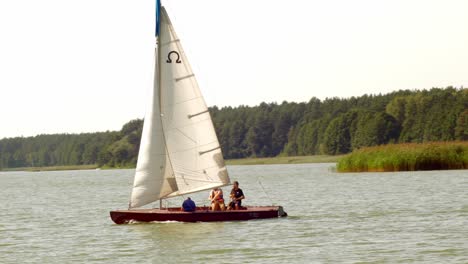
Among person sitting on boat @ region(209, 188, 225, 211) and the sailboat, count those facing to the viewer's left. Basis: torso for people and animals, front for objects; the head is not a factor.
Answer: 1
